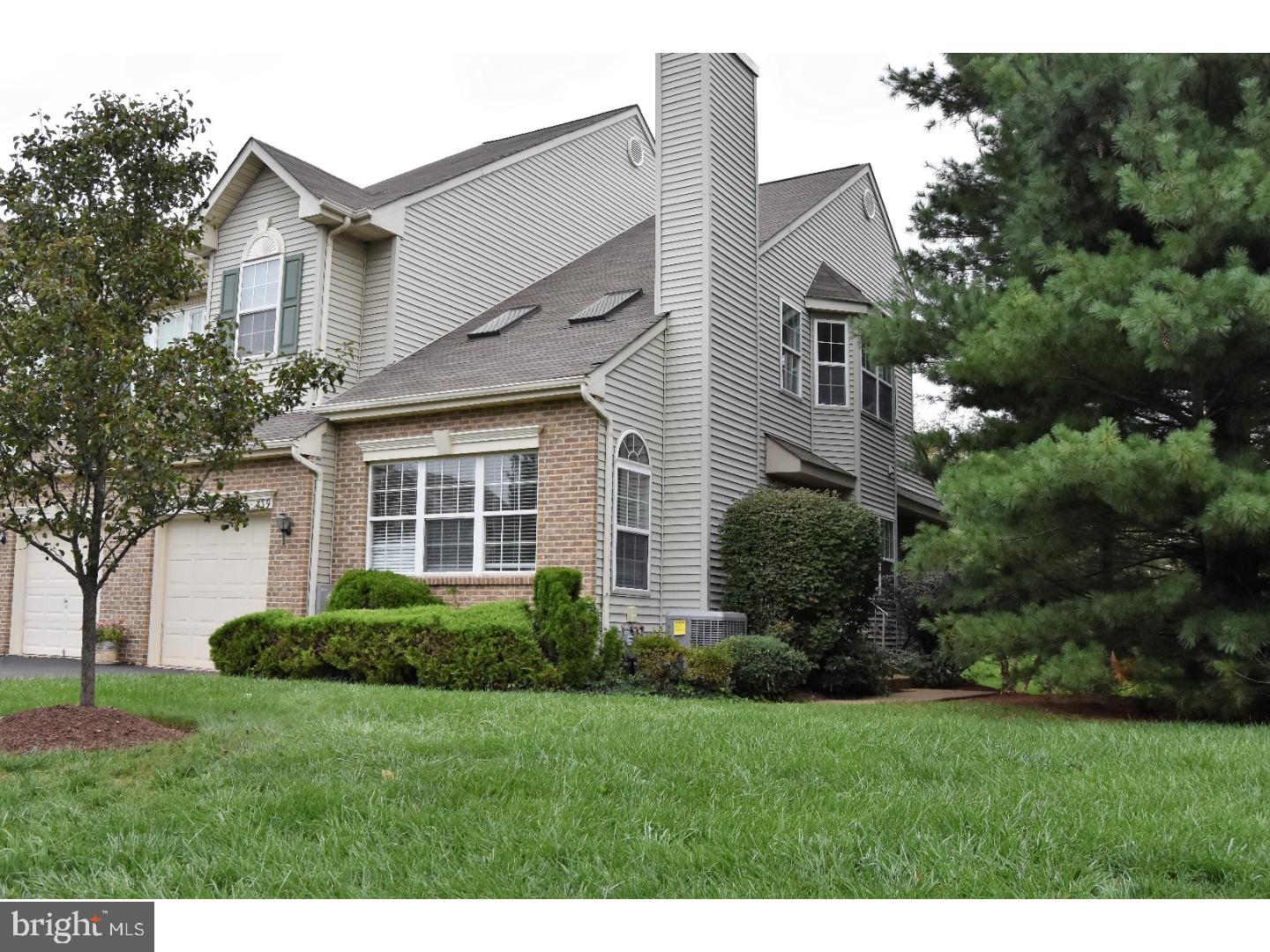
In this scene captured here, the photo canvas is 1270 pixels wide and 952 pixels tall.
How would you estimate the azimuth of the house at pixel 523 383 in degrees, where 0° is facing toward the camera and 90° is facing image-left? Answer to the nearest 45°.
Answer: approximately 45°

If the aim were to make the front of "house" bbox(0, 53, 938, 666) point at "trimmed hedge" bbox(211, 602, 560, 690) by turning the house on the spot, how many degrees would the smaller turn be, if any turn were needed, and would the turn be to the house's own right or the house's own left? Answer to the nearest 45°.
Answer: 0° — it already faces it

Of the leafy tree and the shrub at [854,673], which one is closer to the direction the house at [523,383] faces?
the leafy tree

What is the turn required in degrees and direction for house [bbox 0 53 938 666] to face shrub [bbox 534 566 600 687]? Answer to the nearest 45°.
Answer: approximately 45° to its left

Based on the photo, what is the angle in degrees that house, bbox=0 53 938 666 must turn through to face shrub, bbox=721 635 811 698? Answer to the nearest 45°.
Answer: approximately 90° to its left

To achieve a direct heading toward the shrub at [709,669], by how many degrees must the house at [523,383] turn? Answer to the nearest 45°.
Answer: approximately 90° to its left
